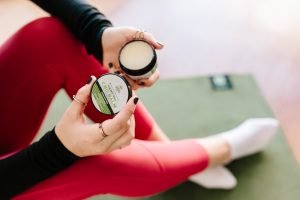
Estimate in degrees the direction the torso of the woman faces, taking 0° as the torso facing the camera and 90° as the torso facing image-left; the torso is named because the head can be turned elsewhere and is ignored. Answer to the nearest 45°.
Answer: approximately 270°
